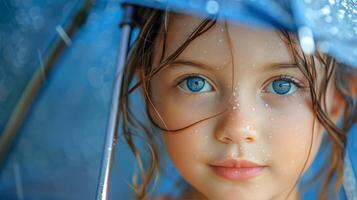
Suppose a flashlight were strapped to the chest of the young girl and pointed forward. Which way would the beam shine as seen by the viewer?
toward the camera
